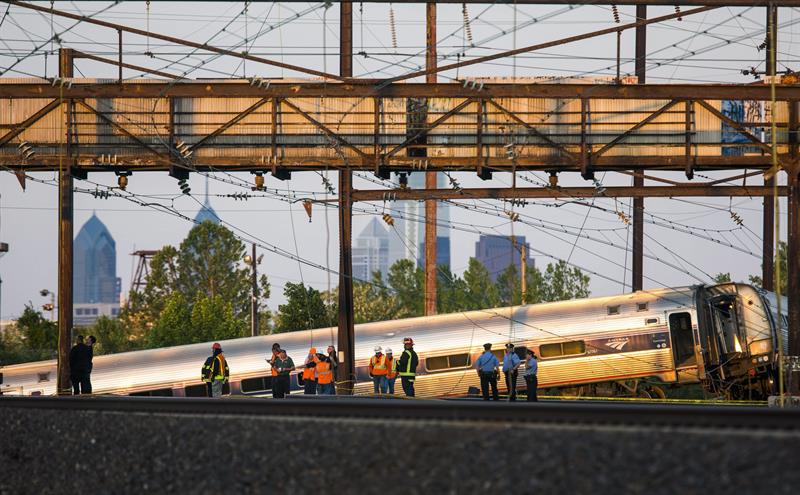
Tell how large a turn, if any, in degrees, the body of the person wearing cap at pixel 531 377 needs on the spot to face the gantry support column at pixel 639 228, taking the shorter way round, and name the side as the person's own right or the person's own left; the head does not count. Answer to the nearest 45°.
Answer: approximately 90° to the person's own right

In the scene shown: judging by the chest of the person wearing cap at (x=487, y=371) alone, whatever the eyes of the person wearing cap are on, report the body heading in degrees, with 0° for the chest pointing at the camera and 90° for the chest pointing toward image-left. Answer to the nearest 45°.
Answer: approximately 180°

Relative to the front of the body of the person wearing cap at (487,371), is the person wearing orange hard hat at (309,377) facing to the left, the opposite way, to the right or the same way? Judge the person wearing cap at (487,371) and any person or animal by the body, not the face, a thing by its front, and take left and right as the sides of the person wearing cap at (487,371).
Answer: to the right

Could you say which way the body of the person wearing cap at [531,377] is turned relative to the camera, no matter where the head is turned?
to the viewer's left

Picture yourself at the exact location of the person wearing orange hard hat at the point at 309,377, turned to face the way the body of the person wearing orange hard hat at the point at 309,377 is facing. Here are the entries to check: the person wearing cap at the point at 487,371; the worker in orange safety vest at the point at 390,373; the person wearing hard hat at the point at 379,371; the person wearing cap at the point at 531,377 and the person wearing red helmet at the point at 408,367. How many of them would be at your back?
0

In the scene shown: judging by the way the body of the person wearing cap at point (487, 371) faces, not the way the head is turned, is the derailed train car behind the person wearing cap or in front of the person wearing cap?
in front

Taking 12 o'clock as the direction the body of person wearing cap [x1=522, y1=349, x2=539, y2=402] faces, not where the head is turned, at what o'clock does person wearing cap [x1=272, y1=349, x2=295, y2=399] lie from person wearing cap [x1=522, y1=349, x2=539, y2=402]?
person wearing cap [x1=272, y1=349, x2=295, y2=399] is roughly at 12 o'clock from person wearing cap [x1=522, y1=349, x2=539, y2=402].

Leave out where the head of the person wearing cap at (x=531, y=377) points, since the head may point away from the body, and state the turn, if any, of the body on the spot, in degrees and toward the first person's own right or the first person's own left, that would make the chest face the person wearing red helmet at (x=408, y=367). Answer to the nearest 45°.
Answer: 0° — they already face them
